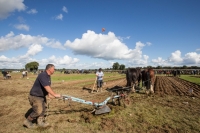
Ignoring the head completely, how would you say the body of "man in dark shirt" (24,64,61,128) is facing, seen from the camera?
to the viewer's right
